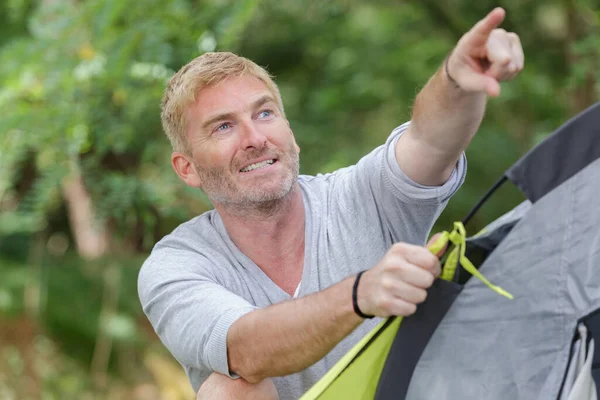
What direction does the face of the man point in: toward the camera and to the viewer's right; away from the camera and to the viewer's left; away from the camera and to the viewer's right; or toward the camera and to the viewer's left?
toward the camera and to the viewer's right

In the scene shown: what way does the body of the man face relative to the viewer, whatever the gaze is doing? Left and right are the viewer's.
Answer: facing the viewer and to the right of the viewer
